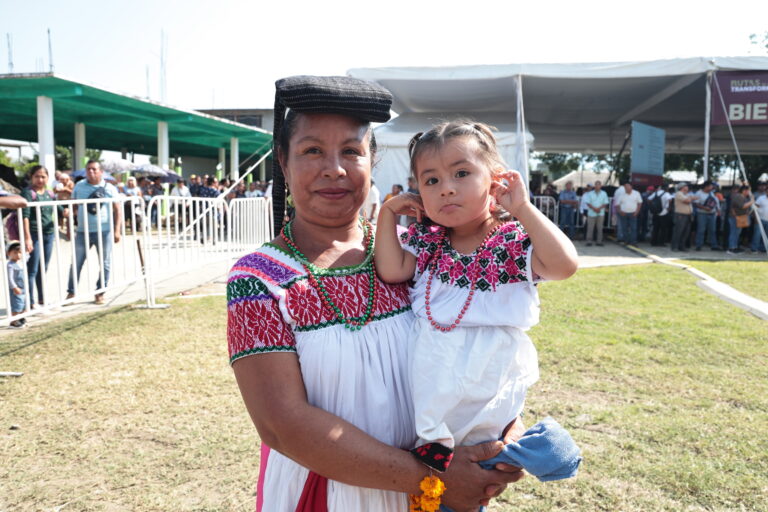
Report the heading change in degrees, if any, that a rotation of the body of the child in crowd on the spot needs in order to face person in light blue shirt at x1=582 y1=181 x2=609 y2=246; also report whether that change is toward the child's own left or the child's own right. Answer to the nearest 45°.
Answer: approximately 45° to the child's own left

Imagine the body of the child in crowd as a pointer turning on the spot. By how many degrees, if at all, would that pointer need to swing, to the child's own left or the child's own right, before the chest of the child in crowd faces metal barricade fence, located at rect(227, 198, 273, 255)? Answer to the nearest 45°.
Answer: approximately 90° to the child's own left

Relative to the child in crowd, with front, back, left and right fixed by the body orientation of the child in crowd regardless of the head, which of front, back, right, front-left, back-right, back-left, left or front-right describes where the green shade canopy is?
back-left

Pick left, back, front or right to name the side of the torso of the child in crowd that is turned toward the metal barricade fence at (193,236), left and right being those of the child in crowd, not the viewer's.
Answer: left

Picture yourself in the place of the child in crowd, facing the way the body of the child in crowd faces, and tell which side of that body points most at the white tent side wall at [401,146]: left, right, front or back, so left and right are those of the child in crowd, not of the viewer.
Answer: left

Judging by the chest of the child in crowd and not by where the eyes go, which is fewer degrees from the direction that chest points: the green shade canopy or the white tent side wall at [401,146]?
the white tent side wall

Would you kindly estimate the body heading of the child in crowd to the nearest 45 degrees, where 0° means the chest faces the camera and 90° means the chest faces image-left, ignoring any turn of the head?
approximately 315°

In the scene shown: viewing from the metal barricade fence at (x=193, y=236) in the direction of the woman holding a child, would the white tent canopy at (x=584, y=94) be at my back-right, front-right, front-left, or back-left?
back-left
